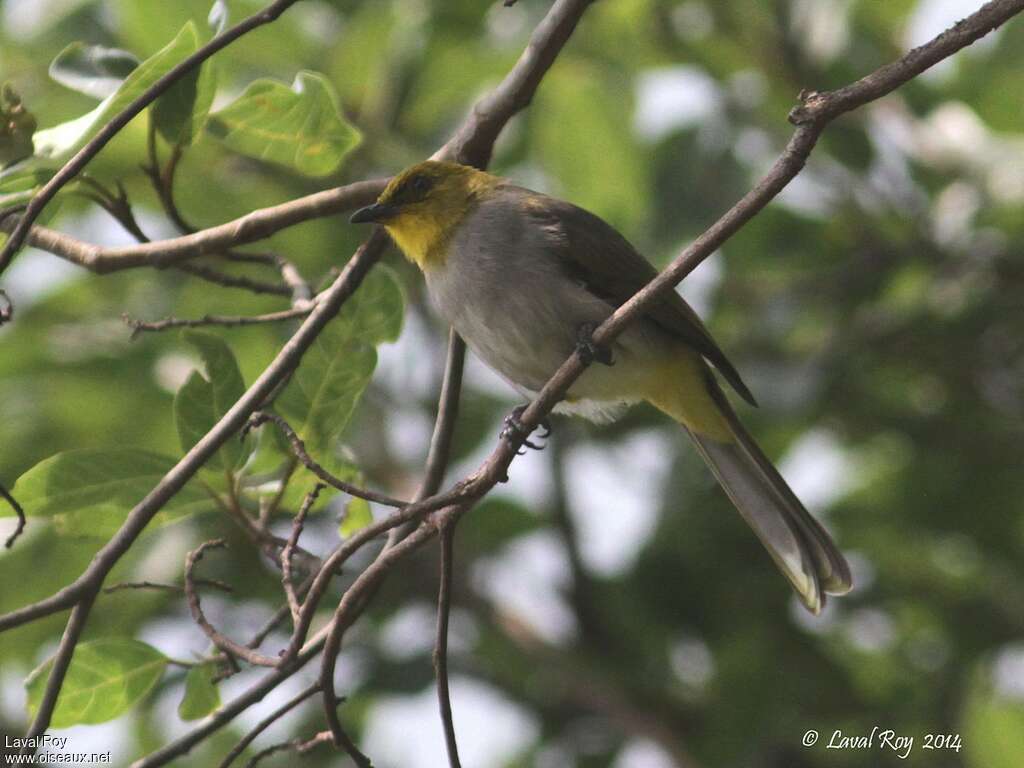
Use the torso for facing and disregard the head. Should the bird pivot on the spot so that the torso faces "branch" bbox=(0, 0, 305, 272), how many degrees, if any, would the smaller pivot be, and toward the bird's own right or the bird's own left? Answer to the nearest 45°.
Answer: approximately 45° to the bird's own right

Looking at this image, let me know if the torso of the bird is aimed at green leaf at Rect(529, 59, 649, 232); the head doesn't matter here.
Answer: no

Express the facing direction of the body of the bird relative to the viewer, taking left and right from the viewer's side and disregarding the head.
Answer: facing to the left of the viewer

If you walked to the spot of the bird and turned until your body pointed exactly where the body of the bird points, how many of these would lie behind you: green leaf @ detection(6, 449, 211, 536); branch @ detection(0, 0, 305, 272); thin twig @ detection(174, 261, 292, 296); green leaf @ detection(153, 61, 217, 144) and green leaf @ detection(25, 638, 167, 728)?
0

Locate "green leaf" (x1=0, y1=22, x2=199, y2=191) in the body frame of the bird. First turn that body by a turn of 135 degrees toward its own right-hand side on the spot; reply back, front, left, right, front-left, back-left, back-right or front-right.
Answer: back

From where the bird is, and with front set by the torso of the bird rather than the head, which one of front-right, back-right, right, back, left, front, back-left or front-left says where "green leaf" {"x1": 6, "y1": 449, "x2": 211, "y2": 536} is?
front-left
